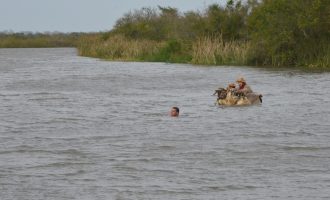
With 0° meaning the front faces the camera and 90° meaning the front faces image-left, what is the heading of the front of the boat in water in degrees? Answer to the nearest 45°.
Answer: approximately 90°
